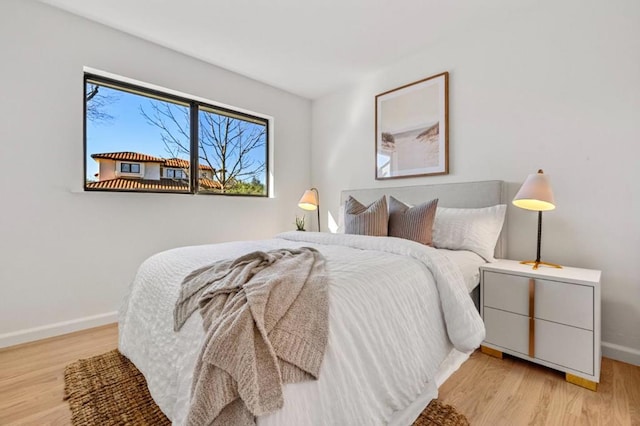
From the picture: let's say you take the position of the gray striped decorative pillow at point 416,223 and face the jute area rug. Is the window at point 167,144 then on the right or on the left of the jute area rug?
right

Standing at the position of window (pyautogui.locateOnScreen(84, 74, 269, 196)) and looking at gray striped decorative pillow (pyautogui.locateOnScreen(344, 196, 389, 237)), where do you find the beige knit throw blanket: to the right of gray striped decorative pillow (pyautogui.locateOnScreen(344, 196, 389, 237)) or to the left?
right

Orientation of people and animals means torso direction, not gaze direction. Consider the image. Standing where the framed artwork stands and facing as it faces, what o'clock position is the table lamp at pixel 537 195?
The table lamp is roughly at 9 o'clock from the framed artwork.

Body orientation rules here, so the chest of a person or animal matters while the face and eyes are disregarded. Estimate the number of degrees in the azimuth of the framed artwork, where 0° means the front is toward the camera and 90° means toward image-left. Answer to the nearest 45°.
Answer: approximately 45°

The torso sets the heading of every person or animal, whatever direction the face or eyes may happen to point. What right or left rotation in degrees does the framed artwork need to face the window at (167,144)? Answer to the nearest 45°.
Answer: approximately 45° to its right
